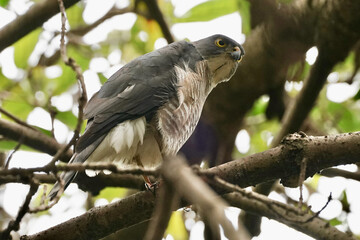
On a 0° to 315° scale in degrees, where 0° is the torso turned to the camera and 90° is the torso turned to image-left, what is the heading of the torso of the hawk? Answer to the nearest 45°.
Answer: approximately 270°

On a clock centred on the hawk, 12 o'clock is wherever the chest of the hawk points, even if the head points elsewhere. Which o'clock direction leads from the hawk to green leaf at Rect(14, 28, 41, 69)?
The green leaf is roughly at 8 o'clock from the hawk.

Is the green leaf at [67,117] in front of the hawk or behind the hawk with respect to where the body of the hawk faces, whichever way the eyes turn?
behind

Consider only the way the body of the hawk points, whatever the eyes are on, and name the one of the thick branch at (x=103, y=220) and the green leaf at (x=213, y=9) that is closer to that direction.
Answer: the green leaf

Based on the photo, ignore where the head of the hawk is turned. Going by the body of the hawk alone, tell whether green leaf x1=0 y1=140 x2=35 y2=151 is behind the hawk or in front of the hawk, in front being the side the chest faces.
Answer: behind

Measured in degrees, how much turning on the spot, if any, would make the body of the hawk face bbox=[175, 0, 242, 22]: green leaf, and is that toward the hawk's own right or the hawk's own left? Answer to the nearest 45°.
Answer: approximately 45° to the hawk's own left
